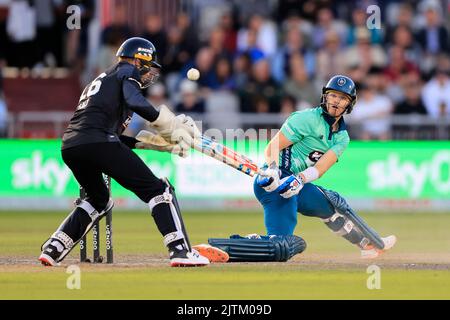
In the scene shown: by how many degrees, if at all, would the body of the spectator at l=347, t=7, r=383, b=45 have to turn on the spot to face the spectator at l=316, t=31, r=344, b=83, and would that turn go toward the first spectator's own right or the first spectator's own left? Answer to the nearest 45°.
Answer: approximately 45° to the first spectator's own right

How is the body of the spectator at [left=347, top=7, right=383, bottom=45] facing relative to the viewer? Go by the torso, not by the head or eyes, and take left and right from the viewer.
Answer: facing the viewer

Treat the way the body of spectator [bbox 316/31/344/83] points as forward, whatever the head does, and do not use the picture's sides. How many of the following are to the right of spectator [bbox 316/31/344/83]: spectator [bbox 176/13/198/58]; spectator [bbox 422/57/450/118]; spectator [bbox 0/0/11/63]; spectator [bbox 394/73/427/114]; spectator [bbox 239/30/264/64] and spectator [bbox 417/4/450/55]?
3

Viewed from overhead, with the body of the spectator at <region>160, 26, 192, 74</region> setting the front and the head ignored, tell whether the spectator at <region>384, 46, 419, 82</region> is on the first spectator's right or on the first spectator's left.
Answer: on the first spectator's left

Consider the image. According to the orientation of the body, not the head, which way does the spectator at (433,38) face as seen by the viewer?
toward the camera

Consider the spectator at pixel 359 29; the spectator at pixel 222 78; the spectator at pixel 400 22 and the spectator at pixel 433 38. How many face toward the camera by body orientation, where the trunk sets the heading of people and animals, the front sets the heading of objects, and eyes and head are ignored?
4

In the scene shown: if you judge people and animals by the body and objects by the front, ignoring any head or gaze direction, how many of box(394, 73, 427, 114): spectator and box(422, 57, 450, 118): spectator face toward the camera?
2

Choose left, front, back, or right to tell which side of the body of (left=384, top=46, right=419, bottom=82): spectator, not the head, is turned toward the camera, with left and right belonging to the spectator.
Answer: front

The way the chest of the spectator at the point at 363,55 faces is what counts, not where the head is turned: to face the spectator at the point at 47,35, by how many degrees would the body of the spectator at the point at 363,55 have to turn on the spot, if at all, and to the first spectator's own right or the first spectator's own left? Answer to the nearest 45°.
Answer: approximately 90° to the first spectator's own right

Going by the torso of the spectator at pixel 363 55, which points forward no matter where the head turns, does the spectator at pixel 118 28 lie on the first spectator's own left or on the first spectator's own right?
on the first spectator's own right
